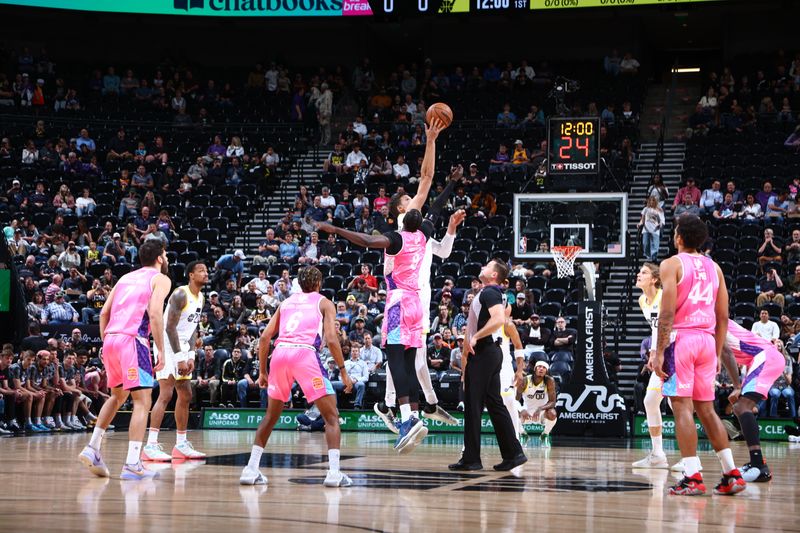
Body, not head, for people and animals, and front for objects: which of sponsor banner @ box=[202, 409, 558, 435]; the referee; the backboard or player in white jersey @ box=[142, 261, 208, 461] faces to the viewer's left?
the referee

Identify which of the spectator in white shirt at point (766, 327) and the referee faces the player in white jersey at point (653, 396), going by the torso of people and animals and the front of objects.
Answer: the spectator in white shirt

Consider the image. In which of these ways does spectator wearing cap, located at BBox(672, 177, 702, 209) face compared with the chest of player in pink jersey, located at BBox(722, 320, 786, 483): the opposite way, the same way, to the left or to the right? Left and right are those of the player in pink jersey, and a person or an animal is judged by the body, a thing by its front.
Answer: to the left

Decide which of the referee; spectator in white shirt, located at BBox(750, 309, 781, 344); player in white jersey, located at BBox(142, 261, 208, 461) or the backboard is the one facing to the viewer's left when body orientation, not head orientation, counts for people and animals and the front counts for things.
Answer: the referee

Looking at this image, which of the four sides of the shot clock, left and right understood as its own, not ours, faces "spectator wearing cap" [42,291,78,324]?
right

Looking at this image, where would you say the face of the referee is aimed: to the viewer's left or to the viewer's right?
to the viewer's left

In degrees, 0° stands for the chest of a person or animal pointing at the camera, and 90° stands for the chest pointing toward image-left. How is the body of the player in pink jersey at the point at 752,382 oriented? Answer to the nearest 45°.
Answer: approximately 90°

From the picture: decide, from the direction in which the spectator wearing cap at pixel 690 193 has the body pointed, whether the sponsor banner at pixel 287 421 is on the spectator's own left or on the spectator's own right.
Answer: on the spectator's own right

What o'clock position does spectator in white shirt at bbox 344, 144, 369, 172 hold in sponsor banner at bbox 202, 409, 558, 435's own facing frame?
The spectator in white shirt is roughly at 6 o'clock from the sponsor banner.

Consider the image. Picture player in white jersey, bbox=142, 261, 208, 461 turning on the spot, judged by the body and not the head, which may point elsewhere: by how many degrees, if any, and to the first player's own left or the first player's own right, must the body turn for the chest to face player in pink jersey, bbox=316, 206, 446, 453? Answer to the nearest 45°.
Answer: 0° — they already face them
